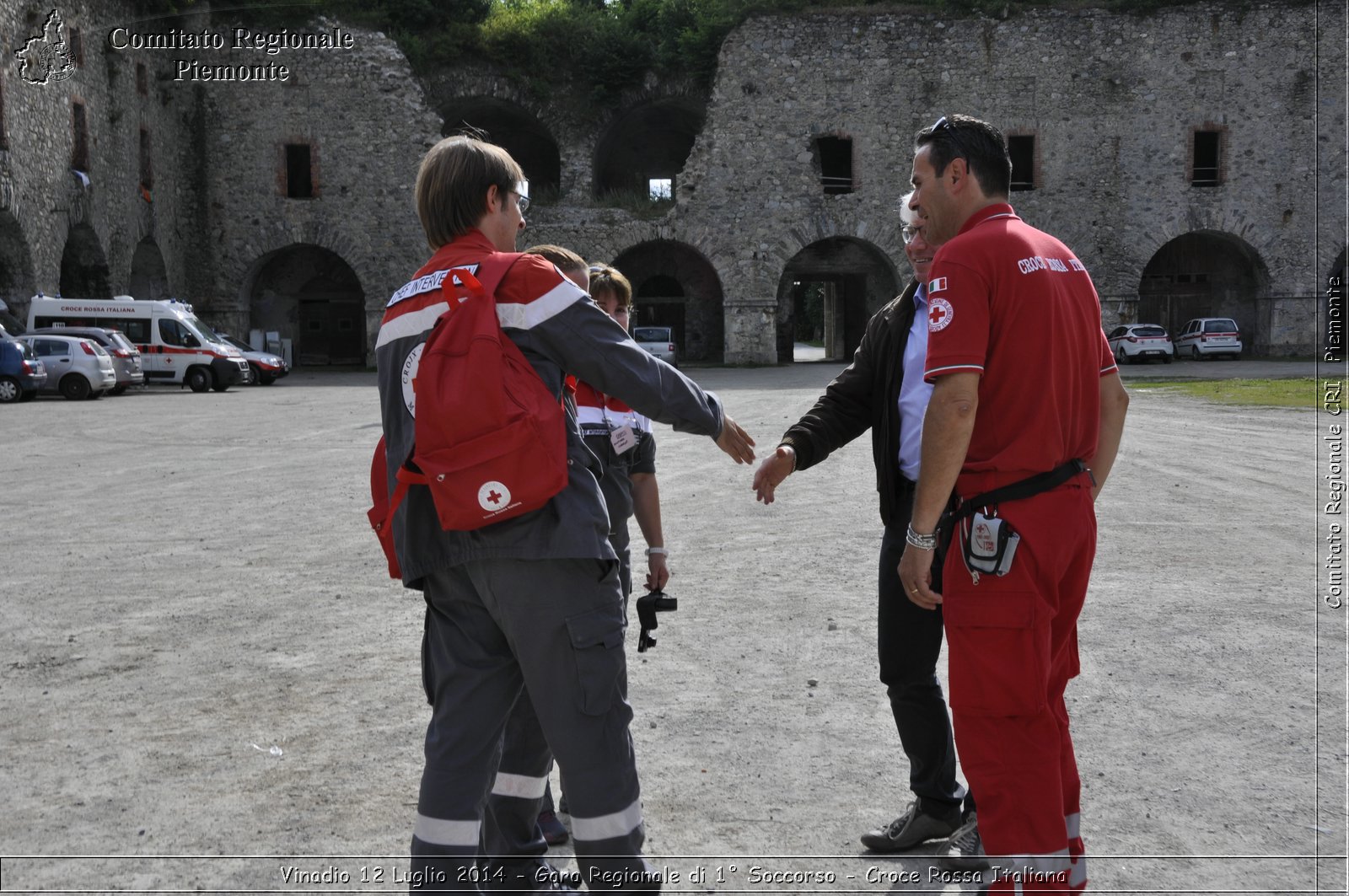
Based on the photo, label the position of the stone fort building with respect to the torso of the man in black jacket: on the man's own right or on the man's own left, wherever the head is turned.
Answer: on the man's own right

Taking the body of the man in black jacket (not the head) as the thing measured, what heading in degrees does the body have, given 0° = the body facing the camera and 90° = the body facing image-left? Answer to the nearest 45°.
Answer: approximately 45°

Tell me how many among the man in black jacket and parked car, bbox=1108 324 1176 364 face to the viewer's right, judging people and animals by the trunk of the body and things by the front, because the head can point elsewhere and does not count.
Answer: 0

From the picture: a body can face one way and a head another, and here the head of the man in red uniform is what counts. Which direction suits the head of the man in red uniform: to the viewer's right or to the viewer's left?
to the viewer's left
